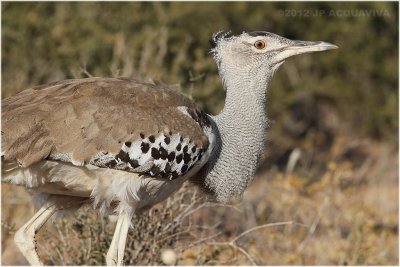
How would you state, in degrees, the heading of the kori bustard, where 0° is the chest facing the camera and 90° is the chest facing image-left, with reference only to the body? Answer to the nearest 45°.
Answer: approximately 270°
